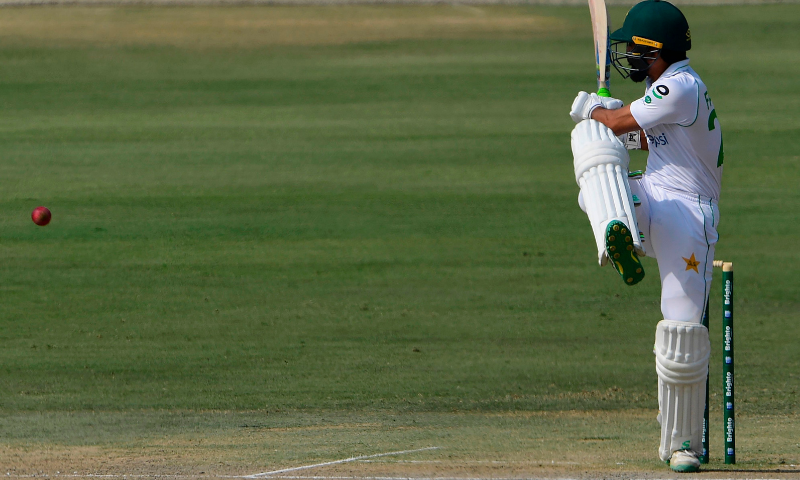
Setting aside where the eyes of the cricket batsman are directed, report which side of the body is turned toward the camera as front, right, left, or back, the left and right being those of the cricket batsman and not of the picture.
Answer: left

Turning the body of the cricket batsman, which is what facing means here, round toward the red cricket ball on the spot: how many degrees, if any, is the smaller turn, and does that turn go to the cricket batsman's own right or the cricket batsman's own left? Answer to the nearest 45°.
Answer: approximately 45° to the cricket batsman's own right
